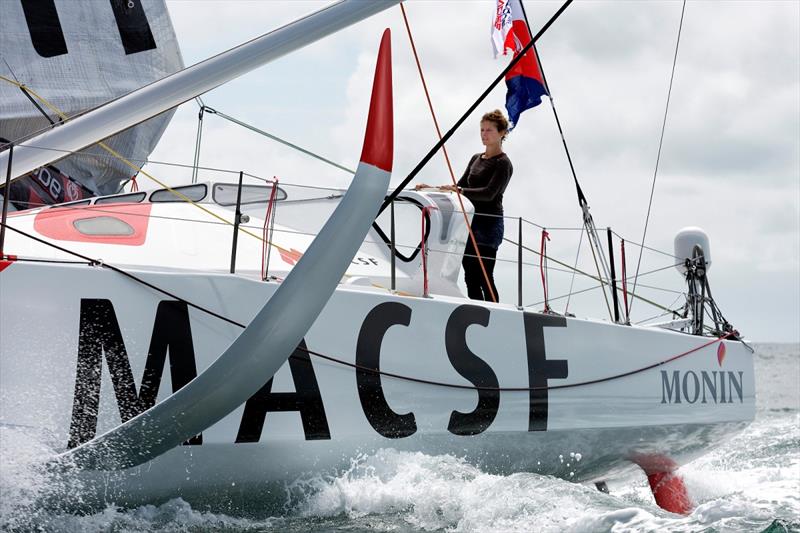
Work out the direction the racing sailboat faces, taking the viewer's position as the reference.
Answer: facing to the left of the viewer
